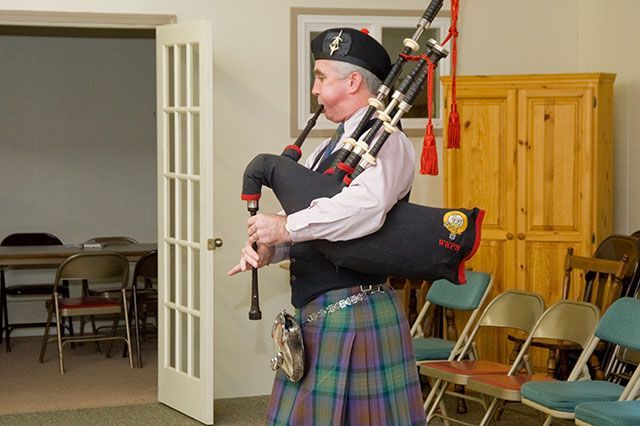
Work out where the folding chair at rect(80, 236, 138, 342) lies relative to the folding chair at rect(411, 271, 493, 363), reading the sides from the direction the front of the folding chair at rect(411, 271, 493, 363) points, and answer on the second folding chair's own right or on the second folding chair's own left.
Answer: on the second folding chair's own right

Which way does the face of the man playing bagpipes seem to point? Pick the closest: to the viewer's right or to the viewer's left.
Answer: to the viewer's left

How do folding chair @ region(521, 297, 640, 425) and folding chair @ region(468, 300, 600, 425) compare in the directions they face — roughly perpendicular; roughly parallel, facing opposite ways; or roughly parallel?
roughly parallel

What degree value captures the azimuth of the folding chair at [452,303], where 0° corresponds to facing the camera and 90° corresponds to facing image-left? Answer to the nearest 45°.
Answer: approximately 45°

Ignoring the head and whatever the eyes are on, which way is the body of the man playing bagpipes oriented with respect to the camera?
to the viewer's left

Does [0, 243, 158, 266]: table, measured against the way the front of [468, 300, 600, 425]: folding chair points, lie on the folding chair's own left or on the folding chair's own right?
on the folding chair's own right

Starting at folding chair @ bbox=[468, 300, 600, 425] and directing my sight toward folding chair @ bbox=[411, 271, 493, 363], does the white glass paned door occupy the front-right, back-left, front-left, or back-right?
front-left

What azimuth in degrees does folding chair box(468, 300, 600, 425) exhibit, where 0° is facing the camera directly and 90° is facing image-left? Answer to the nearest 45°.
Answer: approximately 45°

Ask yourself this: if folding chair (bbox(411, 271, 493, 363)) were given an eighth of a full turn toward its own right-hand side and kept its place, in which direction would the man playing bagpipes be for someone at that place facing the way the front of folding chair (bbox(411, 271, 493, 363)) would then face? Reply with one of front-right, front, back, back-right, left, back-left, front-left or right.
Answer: left

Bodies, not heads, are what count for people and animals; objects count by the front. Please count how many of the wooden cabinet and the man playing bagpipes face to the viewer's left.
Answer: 1

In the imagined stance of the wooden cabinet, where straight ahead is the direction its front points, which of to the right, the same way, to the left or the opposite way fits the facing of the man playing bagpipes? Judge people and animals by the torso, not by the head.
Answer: to the right

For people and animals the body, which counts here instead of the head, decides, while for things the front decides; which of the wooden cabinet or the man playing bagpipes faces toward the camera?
the wooden cabinet

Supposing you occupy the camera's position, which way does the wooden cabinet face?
facing the viewer

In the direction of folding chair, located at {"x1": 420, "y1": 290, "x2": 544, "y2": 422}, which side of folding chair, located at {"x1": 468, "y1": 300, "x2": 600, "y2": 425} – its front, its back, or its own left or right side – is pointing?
right
